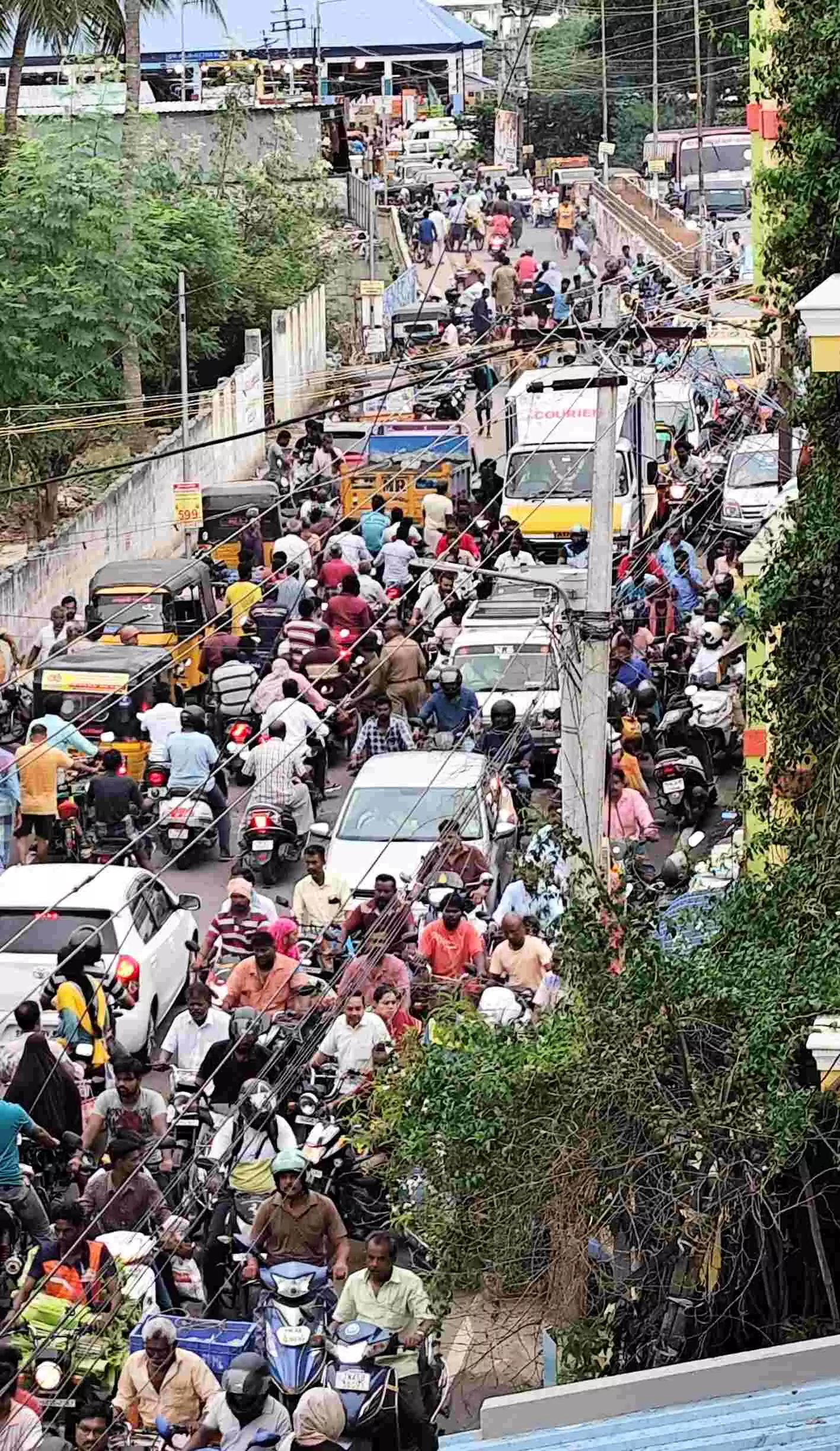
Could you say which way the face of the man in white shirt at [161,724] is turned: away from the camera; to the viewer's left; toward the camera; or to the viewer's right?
away from the camera

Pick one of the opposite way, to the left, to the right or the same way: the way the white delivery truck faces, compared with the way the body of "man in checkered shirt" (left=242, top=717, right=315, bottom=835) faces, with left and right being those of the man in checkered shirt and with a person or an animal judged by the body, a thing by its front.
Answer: the opposite way

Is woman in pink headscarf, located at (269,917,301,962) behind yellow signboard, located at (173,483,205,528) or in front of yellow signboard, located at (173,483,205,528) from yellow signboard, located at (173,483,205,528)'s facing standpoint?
in front

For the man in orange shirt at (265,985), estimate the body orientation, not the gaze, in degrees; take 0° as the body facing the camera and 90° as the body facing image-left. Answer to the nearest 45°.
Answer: approximately 0°

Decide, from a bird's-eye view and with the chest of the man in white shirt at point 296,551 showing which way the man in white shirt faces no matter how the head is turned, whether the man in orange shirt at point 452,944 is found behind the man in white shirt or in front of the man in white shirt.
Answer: behind

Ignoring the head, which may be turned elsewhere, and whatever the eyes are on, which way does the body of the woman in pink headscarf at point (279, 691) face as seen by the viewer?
away from the camera

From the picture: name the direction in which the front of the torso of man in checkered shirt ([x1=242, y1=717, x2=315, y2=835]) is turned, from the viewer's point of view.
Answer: away from the camera

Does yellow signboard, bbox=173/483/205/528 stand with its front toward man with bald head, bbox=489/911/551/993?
yes
